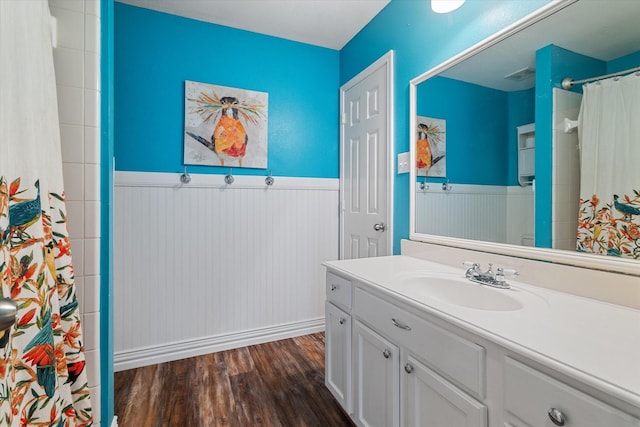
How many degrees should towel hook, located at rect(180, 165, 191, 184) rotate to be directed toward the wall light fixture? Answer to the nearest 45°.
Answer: approximately 45° to its left

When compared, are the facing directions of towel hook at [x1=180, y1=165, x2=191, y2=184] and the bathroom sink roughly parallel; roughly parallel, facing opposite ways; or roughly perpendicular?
roughly perpendicular

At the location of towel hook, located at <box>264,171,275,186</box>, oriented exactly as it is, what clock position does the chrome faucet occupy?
The chrome faucet is roughly at 11 o'clock from the towel hook.

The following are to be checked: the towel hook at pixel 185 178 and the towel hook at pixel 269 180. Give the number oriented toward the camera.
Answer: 2
